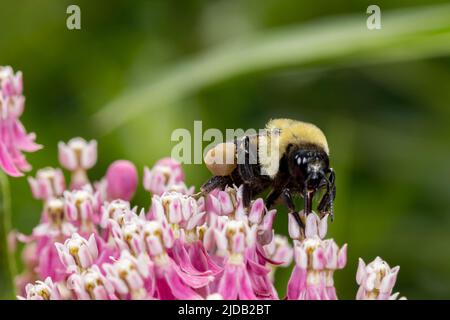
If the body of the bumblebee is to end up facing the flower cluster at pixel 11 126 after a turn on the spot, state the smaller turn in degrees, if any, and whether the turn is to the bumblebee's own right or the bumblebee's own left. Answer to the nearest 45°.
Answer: approximately 135° to the bumblebee's own right

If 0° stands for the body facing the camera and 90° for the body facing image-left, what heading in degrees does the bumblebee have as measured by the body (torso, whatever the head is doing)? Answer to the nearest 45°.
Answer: approximately 315°
